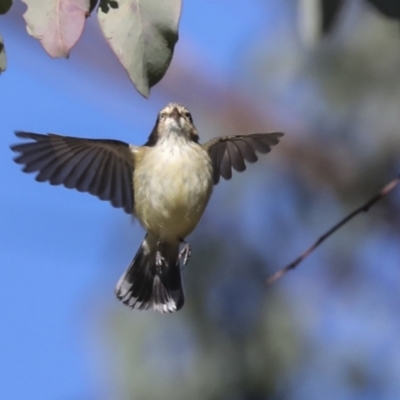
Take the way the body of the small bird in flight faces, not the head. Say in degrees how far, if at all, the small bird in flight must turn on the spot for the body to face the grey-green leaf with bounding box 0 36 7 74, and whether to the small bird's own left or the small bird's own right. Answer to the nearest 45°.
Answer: approximately 45° to the small bird's own right

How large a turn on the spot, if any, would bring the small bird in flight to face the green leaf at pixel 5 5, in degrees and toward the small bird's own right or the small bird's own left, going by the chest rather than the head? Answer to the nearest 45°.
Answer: approximately 45° to the small bird's own right

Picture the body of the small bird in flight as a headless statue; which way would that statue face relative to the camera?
toward the camera

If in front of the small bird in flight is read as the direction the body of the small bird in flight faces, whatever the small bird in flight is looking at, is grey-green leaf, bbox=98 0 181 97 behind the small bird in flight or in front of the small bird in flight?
in front
